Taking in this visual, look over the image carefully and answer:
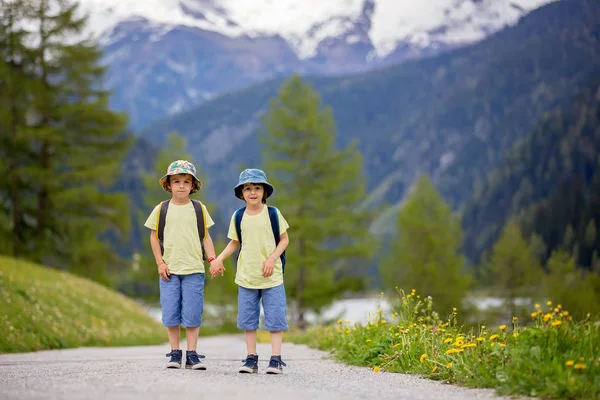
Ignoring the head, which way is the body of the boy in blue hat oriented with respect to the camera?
toward the camera

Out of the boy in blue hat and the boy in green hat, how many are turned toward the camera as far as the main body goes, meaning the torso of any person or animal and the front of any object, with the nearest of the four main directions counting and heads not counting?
2

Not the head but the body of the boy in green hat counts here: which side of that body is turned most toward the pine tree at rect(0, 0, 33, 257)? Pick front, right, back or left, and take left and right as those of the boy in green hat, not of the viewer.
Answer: back

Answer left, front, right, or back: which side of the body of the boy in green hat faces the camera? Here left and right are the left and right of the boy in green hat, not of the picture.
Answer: front

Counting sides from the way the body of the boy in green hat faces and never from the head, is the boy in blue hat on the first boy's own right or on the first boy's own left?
on the first boy's own left

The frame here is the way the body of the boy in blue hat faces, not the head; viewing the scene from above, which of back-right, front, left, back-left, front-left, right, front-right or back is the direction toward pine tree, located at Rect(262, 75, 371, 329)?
back

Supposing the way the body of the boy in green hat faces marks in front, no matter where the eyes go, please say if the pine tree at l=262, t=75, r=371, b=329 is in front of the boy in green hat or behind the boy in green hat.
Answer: behind

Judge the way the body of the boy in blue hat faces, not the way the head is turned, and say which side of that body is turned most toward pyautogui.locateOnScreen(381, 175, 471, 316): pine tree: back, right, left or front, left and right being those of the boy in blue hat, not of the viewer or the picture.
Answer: back
